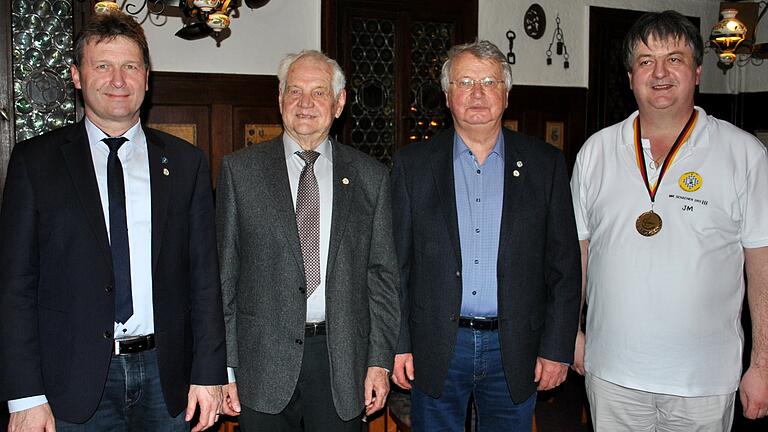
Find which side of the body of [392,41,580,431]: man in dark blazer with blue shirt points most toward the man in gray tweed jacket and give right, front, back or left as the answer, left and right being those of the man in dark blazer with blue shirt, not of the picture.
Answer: right

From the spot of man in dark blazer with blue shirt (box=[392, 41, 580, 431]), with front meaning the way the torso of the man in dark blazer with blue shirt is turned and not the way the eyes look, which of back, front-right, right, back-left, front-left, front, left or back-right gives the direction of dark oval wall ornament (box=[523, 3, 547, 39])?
back

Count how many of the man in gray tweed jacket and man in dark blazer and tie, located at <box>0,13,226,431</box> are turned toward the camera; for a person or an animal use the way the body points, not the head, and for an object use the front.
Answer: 2

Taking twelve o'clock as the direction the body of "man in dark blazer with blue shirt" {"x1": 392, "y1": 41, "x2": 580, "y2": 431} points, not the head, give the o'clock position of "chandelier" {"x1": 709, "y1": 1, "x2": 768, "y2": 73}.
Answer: The chandelier is roughly at 7 o'clock from the man in dark blazer with blue shirt.

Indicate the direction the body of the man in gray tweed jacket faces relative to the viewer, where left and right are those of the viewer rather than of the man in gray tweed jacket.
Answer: facing the viewer

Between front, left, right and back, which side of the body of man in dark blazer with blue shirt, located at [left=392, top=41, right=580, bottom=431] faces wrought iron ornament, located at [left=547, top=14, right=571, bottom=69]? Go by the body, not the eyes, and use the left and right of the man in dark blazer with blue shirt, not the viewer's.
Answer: back

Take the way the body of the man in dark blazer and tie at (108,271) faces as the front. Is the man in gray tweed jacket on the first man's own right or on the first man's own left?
on the first man's own left

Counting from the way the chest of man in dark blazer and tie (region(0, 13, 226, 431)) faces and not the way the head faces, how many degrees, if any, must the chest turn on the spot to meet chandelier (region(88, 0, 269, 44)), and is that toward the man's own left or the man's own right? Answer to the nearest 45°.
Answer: approximately 180°

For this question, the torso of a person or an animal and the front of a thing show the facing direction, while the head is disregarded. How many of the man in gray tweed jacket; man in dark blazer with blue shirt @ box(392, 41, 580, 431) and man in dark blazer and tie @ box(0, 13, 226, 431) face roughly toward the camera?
3

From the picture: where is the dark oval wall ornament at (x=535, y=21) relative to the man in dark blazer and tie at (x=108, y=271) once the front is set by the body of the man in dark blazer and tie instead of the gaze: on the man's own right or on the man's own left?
on the man's own left

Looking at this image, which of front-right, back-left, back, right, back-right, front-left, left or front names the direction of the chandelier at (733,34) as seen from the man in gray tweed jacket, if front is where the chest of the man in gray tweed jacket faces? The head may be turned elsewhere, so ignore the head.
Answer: back-left
